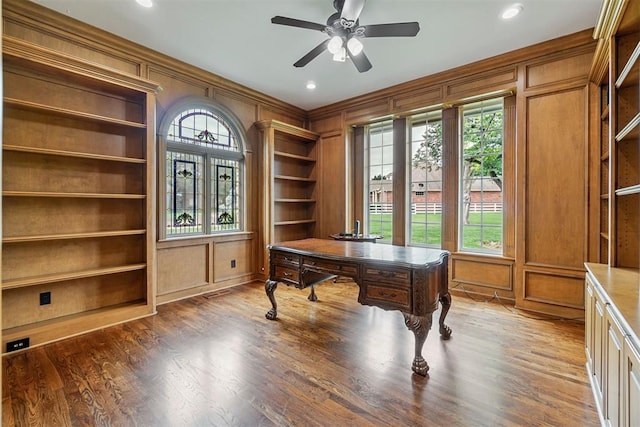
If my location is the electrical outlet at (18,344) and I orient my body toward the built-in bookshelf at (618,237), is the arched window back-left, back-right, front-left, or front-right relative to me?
front-left

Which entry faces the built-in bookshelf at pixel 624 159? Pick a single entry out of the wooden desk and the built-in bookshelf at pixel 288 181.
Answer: the built-in bookshelf at pixel 288 181

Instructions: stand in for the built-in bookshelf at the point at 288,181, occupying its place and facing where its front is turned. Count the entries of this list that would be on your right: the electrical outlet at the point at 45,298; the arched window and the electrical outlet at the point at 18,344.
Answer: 3

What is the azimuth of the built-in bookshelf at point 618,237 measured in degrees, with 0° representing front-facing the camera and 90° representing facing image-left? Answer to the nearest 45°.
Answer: approximately 90°

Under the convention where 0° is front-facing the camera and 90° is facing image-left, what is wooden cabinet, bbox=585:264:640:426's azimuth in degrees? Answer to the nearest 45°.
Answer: approximately 90°

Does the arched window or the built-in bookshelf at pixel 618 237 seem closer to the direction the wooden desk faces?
the arched window

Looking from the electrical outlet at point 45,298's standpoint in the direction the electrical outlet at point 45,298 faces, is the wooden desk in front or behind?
in front

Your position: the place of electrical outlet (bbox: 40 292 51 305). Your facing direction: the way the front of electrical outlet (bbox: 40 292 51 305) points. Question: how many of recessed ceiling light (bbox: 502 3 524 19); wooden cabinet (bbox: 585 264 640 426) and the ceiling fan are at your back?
0

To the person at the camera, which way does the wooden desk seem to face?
facing the viewer and to the left of the viewer

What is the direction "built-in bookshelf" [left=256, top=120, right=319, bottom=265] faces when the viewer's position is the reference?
facing the viewer and to the right of the viewer

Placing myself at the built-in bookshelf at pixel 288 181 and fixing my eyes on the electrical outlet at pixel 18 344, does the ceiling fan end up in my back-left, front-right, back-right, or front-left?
front-left

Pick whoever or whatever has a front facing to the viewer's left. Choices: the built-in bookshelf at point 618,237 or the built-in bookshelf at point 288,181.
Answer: the built-in bookshelf at point 618,237

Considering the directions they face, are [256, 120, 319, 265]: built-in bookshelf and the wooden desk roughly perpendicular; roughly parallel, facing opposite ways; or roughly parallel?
roughly perpendicular

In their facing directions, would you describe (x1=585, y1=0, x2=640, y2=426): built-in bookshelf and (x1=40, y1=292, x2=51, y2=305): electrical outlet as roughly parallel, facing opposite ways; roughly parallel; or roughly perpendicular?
roughly parallel, facing opposite ways
